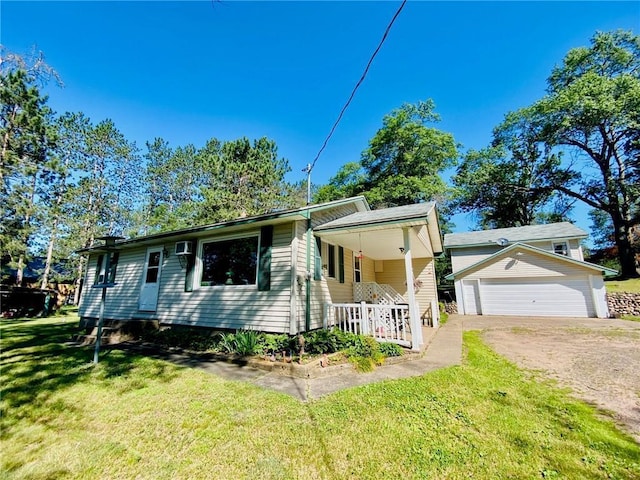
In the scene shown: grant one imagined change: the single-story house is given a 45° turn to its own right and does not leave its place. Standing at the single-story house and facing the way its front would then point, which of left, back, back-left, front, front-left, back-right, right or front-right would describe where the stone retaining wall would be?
back

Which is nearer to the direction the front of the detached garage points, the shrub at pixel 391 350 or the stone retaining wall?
the shrub

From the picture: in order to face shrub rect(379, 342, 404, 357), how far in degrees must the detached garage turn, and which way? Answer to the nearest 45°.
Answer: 0° — it already faces it

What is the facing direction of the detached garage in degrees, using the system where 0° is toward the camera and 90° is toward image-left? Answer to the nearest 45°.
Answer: approximately 0°

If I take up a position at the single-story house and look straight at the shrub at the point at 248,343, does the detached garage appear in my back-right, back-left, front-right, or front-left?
back-left

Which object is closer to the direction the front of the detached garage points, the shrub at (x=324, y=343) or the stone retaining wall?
the shrub

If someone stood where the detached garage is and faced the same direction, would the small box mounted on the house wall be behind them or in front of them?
in front

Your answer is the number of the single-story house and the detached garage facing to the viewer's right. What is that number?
0

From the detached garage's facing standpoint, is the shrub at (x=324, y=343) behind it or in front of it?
in front
